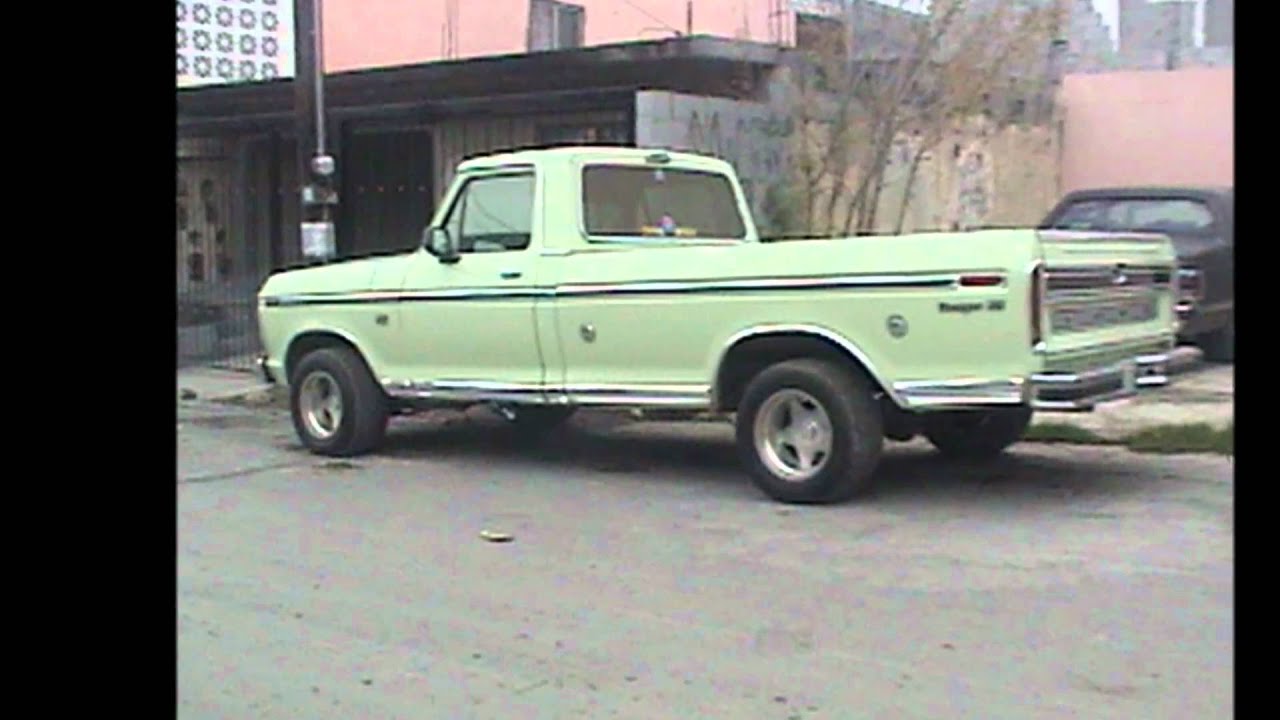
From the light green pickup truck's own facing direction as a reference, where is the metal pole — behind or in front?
in front

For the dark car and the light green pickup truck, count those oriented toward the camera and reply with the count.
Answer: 0

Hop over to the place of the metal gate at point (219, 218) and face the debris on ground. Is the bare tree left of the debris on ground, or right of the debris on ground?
left

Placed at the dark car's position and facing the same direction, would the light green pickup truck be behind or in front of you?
behind

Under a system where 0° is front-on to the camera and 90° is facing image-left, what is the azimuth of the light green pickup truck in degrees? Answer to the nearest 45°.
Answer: approximately 135°

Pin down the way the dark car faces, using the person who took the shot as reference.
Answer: facing away from the viewer and to the right of the viewer

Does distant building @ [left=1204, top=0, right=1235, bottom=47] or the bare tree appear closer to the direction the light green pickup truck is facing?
the bare tree
